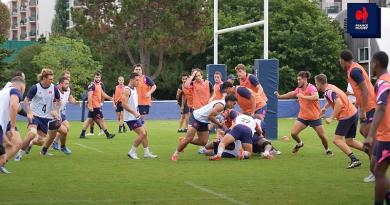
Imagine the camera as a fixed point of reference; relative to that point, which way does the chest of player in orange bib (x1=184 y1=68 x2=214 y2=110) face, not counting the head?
toward the camera

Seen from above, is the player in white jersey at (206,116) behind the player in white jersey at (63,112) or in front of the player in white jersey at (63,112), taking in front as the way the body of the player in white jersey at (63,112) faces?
in front

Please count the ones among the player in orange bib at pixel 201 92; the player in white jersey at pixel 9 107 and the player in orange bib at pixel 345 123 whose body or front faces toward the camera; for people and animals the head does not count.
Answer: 1

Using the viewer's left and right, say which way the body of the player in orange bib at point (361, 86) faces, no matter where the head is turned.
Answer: facing to the left of the viewer

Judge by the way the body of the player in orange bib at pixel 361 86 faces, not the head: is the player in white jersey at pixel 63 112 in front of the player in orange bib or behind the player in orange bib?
in front

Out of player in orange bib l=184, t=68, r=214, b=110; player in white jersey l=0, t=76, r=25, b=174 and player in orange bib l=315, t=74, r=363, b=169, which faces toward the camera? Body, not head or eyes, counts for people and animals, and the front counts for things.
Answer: player in orange bib l=184, t=68, r=214, b=110

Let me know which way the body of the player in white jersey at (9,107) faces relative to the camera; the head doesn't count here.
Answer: to the viewer's right

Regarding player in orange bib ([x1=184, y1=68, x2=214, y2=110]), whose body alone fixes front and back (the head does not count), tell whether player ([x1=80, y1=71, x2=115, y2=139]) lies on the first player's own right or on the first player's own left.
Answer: on the first player's own right

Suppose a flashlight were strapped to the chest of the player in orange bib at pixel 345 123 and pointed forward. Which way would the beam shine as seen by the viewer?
to the viewer's left

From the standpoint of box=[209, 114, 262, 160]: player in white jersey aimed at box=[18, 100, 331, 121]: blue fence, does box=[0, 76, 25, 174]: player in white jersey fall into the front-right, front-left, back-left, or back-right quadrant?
back-left

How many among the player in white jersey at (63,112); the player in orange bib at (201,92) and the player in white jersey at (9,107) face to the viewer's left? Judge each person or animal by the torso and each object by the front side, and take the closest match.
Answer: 0

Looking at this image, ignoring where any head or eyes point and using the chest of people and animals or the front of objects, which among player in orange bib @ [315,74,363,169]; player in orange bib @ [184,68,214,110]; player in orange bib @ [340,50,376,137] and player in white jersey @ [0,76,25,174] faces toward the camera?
player in orange bib @ [184,68,214,110]
